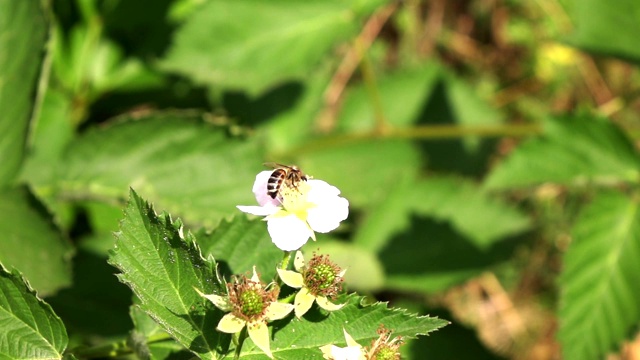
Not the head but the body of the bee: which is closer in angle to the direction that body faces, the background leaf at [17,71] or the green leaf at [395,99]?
the green leaf

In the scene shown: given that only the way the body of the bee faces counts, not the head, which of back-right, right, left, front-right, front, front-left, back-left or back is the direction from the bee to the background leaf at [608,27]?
front-left

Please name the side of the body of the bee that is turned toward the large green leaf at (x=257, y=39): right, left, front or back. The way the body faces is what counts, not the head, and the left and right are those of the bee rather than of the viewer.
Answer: left

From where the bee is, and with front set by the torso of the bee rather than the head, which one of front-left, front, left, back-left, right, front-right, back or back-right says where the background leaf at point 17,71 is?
back-left

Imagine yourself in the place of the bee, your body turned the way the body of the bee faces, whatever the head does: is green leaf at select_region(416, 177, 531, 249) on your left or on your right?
on your left

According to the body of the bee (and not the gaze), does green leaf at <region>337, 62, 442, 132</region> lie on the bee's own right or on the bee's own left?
on the bee's own left

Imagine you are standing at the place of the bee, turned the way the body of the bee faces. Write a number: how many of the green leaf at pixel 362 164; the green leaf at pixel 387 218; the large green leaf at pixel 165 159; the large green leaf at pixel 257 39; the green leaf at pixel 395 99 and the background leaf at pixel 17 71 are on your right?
0

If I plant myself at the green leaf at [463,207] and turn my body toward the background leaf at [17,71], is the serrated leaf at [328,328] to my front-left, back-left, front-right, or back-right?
front-left

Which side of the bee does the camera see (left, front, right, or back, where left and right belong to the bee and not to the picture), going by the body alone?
right

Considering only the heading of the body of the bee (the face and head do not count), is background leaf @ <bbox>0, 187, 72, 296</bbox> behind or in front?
behind
